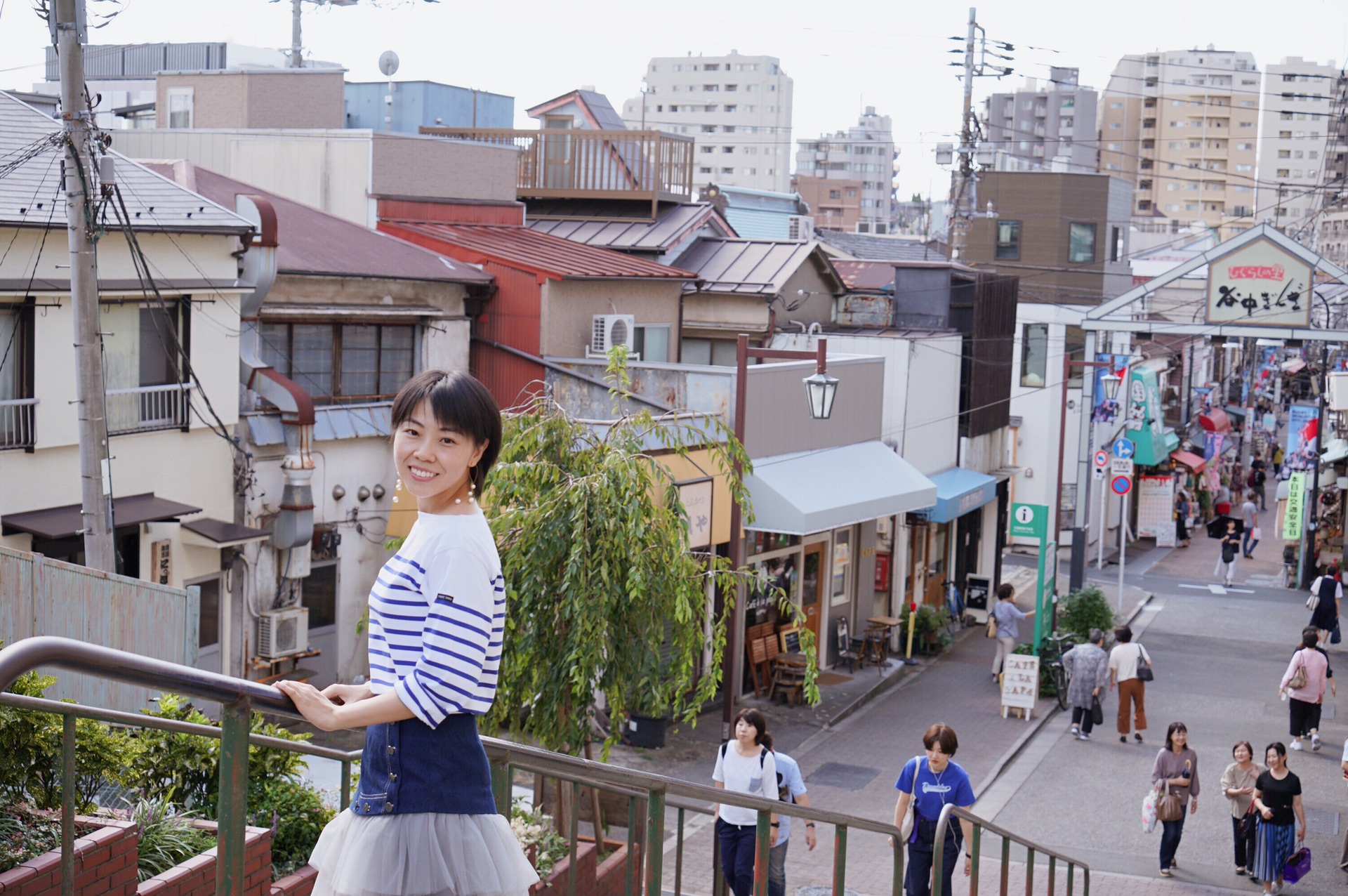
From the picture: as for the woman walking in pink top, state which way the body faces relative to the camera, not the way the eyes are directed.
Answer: away from the camera

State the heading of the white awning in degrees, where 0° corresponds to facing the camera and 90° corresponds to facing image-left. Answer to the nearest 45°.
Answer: approximately 315°

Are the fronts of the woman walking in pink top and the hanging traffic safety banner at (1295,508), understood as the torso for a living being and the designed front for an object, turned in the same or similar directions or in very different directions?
very different directions

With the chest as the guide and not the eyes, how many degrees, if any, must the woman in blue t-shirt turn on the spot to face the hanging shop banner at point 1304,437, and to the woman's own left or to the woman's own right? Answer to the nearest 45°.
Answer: approximately 180°

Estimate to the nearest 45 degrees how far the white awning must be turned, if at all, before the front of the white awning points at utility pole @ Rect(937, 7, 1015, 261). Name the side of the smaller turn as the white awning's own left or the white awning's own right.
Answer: approximately 135° to the white awning's own left

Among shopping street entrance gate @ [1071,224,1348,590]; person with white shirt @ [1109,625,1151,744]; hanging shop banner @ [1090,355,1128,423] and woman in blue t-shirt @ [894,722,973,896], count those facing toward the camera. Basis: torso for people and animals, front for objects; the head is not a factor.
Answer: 3

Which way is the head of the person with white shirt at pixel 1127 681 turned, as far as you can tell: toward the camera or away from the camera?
away from the camera

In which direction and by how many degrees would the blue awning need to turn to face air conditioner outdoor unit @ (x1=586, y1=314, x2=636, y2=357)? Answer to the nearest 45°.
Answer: approximately 90° to its right

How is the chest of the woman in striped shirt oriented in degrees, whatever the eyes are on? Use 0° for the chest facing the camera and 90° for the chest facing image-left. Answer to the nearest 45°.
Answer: approximately 90°

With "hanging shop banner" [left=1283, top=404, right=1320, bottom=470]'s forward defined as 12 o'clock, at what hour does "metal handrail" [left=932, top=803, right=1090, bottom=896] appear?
The metal handrail is roughly at 12 o'clock from the hanging shop banner.

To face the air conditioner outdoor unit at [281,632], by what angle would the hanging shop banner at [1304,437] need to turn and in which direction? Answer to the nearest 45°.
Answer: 0° — it already faces it

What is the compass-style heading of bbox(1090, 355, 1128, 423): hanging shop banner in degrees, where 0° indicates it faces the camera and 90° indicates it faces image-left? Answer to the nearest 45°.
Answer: approximately 0°
